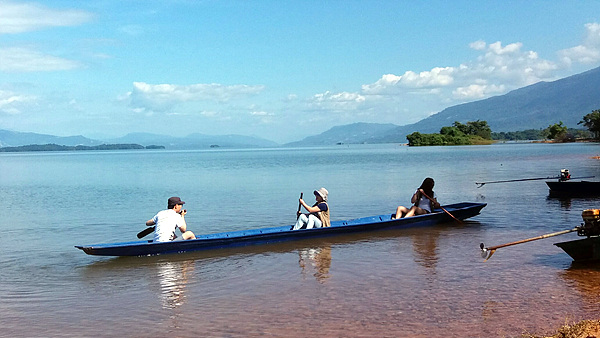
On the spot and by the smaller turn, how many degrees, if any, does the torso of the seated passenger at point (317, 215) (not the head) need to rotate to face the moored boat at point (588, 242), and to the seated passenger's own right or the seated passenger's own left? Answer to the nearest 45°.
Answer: approximately 135° to the seated passenger's own left

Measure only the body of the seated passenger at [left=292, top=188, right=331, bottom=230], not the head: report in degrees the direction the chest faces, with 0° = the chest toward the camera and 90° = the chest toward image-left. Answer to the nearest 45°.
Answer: approximately 90°

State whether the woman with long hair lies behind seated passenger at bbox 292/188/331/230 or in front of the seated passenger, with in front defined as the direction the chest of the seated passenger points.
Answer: behind

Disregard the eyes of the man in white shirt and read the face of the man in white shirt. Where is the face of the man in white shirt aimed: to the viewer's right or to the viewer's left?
to the viewer's right
